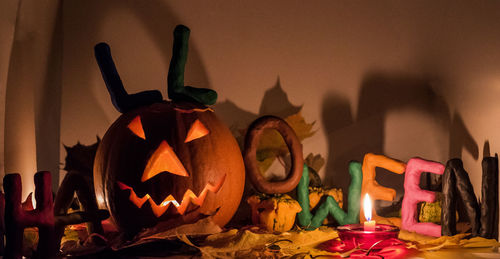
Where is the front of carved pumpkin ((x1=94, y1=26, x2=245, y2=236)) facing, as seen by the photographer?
facing the viewer

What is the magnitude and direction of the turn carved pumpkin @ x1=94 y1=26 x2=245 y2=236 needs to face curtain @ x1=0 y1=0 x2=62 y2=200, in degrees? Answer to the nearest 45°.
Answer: approximately 135° to its right
